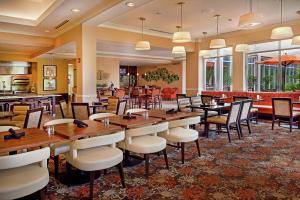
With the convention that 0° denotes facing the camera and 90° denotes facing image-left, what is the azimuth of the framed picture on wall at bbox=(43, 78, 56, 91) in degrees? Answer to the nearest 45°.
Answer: approximately 0°

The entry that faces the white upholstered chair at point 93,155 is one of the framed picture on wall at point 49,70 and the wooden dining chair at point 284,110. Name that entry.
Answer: the framed picture on wall

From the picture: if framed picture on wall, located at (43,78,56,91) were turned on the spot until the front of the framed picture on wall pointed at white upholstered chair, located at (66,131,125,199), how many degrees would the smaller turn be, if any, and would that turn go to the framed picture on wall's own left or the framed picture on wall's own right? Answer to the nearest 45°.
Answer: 0° — it already faces it

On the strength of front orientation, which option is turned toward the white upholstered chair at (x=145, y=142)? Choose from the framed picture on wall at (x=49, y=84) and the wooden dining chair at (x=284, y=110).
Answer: the framed picture on wall

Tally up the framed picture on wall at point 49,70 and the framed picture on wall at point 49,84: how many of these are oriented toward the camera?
2

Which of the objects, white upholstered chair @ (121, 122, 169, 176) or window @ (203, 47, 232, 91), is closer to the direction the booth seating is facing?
the white upholstered chair

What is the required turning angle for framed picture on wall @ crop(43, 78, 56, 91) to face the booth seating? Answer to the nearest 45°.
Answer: approximately 45° to its left

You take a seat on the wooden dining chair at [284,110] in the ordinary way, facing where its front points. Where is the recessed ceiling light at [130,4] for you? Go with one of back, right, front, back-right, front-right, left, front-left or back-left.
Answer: back

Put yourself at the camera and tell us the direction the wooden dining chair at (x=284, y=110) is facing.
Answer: facing away from the viewer and to the right of the viewer

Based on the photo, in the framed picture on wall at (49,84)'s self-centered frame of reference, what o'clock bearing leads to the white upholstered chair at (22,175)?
The white upholstered chair is roughly at 12 o'clock from the framed picture on wall.
